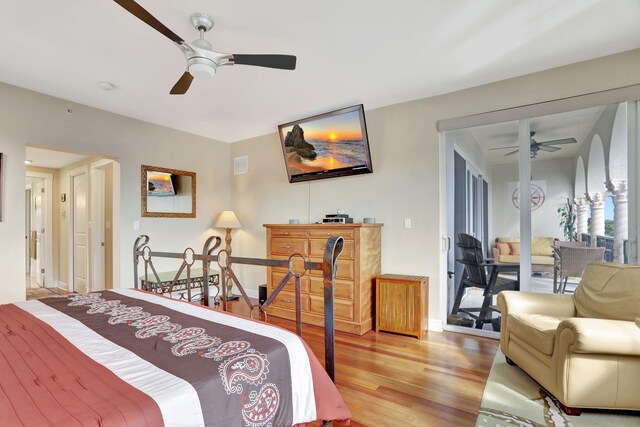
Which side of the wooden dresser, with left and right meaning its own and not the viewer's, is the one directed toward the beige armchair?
left

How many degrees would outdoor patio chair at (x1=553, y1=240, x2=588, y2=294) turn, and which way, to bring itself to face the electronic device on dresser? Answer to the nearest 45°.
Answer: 0° — it already faces it

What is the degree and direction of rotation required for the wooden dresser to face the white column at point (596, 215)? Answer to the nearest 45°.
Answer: approximately 135° to its left

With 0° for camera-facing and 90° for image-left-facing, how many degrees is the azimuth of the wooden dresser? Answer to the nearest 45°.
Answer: approximately 45°

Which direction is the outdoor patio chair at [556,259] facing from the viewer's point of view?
to the viewer's left

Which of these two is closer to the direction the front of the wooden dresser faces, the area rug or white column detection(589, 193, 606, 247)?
the area rug

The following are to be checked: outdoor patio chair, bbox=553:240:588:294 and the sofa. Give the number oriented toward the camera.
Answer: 1
